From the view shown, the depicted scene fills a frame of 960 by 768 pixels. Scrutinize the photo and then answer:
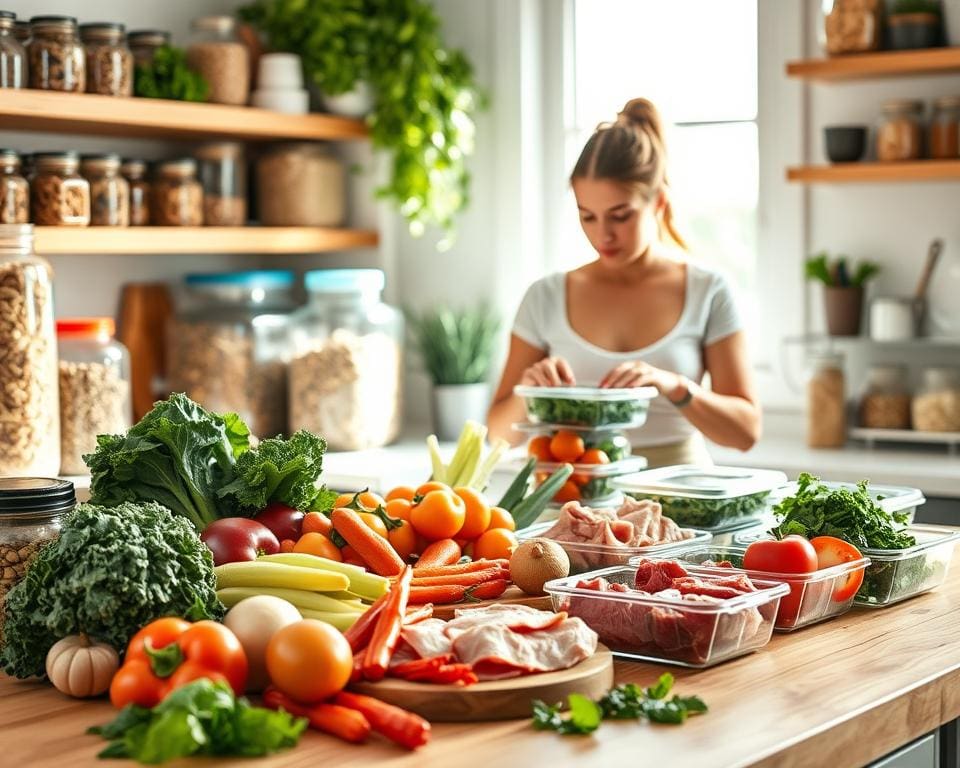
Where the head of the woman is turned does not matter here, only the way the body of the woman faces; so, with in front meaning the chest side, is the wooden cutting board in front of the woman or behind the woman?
in front

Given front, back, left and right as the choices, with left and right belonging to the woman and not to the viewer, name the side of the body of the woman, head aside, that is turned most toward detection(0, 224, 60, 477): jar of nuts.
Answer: right

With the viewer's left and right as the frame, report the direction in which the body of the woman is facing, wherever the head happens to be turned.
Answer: facing the viewer

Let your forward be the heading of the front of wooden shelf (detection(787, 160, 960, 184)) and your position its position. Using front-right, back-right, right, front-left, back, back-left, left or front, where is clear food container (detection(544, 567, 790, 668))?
front

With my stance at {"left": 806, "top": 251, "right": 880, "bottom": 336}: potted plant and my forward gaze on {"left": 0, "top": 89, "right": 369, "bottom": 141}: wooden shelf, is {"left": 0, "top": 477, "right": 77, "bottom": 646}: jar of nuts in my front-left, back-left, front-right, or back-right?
front-left

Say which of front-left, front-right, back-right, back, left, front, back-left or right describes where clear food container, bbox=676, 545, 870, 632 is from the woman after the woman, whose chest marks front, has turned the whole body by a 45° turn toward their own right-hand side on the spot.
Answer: front-left

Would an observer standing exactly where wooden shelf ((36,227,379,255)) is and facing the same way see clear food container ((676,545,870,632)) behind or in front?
in front

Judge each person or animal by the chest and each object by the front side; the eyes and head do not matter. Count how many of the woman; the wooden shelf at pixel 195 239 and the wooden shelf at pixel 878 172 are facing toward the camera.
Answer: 3

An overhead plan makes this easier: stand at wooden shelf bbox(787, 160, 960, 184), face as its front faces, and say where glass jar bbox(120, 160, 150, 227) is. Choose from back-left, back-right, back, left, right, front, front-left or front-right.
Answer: right

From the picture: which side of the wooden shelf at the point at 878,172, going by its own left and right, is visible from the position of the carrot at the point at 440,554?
front
